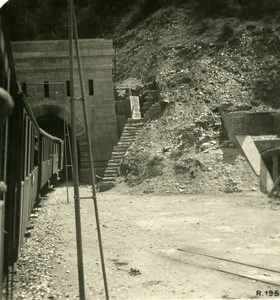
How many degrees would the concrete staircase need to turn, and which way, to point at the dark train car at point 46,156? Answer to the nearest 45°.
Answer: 0° — it already faces it

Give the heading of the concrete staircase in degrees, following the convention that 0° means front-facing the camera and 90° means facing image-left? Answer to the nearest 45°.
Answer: approximately 0°

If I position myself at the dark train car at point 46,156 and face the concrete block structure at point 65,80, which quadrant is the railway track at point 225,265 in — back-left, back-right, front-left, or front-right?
back-right
